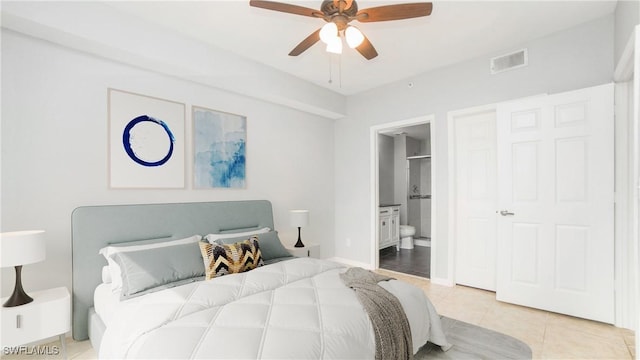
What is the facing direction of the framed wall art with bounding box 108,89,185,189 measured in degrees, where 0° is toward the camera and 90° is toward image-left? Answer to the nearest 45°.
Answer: approximately 315°

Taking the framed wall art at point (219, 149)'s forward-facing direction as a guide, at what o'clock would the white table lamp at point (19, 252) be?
The white table lamp is roughly at 3 o'clock from the framed wall art.

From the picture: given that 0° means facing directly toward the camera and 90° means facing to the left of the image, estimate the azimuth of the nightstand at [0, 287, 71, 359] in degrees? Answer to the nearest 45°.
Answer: approximately 315°

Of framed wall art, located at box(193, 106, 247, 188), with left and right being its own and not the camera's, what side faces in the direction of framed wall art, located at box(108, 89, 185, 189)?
right

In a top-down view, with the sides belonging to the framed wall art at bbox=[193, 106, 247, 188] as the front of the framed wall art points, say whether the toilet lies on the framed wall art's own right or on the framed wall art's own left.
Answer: on the framed wall art's own left

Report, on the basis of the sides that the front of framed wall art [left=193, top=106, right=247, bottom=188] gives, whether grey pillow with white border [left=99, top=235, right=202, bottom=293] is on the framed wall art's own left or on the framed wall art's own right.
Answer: on the framed wall art's own right

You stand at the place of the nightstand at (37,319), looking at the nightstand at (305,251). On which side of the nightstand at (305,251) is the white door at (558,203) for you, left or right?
right

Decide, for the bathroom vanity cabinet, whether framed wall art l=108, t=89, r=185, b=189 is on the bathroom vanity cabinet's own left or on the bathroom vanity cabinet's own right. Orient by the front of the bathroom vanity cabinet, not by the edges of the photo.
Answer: on the bathroom vanity cabinet's own right
